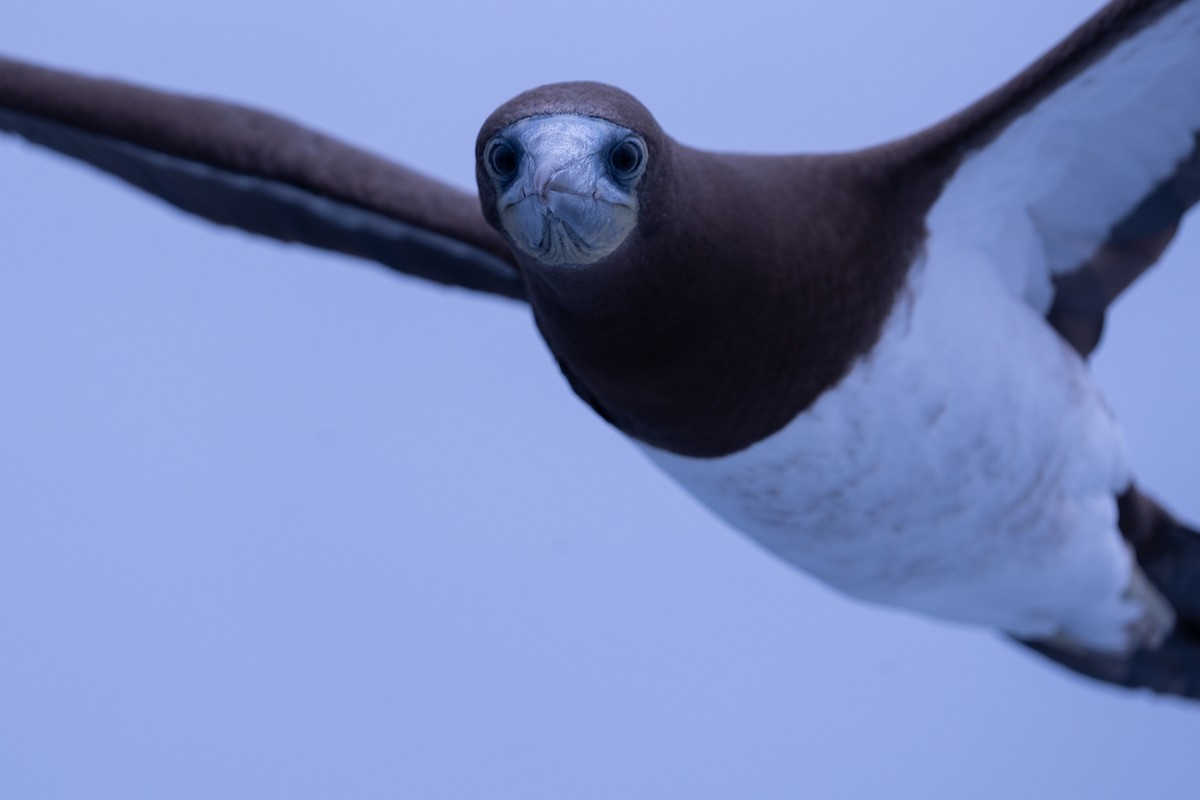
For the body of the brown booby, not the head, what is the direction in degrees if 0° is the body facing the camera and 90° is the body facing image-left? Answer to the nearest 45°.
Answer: approximately 45°
